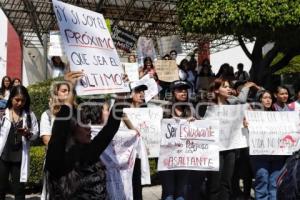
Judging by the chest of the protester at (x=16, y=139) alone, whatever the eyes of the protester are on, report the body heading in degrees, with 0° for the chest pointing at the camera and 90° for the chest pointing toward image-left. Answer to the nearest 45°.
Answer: approximately 0°

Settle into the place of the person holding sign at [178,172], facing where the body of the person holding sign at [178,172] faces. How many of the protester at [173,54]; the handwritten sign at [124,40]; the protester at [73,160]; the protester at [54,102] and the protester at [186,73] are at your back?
3

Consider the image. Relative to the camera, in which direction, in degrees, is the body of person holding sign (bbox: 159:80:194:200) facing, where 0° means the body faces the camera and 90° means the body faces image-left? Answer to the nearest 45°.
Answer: approximately 0°

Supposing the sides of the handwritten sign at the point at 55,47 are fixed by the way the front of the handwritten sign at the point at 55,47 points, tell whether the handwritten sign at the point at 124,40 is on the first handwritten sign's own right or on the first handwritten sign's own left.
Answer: on the first handwritten sign's own left

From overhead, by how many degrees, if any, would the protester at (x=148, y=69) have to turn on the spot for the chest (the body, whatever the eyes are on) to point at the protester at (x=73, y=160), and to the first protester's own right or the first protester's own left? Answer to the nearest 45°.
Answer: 0° — they already face them

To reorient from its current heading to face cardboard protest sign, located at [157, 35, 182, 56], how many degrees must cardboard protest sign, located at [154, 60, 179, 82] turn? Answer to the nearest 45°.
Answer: approximately 180°

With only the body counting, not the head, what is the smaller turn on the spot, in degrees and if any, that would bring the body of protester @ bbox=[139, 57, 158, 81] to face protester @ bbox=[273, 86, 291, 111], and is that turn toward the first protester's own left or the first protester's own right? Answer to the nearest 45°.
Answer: approximately 45° to the first protester's own left
